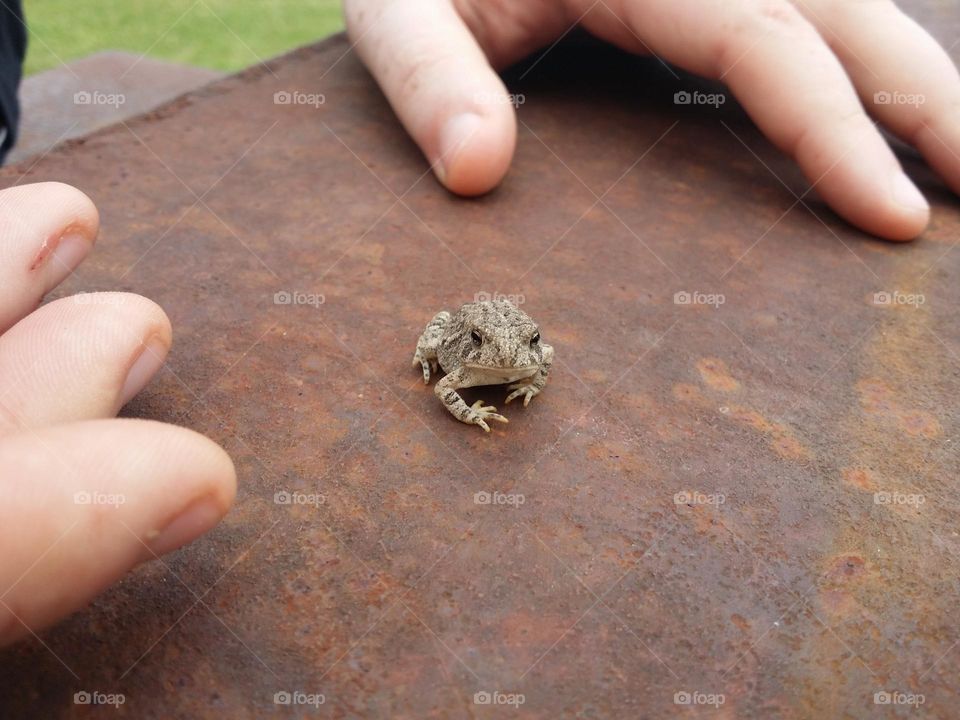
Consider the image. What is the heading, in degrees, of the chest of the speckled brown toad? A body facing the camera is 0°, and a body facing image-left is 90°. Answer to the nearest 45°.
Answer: approximately 315°

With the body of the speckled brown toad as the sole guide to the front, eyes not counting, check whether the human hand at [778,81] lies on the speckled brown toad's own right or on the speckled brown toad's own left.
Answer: on the speckled brown toad's own left
